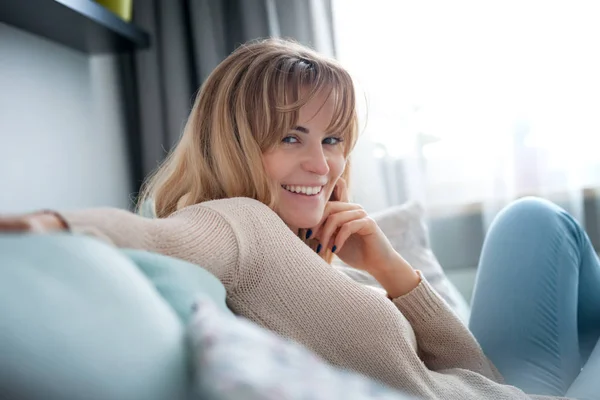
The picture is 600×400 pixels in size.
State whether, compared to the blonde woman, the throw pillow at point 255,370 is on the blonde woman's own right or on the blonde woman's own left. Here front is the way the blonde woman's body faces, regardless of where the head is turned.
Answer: on the blonde woman's own right
